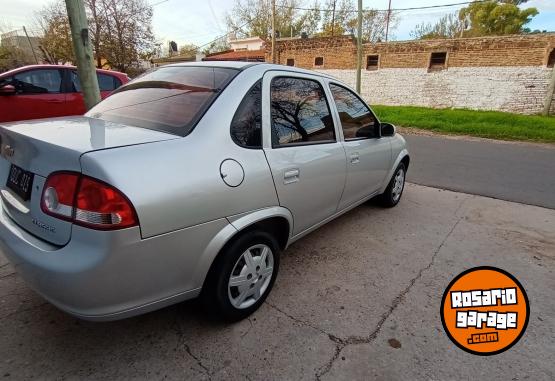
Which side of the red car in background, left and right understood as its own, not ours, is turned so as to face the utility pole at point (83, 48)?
left

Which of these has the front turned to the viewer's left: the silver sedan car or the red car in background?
the red car in background

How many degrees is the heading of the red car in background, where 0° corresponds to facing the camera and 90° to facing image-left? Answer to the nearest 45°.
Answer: approximately 90°

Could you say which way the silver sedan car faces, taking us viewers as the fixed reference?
facing away from the viewer and to the right of the viewer

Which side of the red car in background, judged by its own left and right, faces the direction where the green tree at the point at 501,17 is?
back

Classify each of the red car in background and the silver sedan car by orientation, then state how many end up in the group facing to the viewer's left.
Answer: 1

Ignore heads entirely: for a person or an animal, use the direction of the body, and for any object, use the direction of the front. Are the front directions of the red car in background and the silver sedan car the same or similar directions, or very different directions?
very different directions

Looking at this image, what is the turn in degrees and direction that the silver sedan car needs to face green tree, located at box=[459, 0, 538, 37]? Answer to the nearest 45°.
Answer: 0° — it already faces it

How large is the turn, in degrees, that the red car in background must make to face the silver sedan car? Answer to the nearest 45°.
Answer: approximately 90° to its left

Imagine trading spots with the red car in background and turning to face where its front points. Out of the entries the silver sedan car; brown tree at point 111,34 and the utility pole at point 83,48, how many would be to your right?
1

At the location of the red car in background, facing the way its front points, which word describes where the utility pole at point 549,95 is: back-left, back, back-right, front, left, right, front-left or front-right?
back

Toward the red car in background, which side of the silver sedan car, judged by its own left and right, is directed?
left

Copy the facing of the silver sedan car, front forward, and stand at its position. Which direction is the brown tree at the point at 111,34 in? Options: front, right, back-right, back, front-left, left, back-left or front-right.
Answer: front-left
